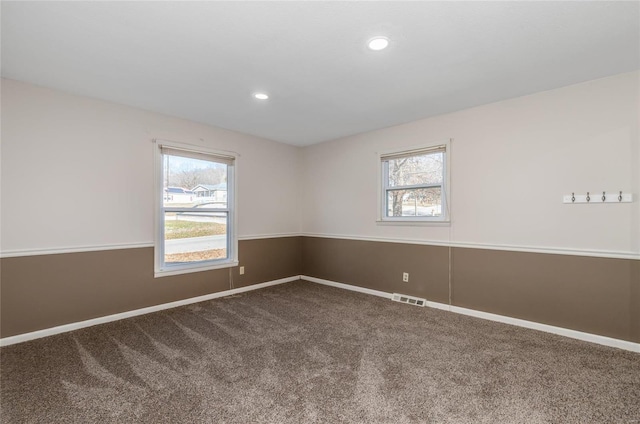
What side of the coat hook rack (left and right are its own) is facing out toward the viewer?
front

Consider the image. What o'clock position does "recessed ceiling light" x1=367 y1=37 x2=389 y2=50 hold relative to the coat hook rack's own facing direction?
The recessed ceiling light is roughly at 1 o'clock from the coat hook rack.

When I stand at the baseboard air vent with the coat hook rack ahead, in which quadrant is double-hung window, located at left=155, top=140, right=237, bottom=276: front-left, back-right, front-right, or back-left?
back-right

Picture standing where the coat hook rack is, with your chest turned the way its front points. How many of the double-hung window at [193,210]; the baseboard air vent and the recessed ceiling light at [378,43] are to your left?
0

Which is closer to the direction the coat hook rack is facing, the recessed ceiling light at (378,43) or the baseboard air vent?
the recessed ceiling light

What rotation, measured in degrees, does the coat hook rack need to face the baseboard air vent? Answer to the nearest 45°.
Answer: approximately 90° to its right

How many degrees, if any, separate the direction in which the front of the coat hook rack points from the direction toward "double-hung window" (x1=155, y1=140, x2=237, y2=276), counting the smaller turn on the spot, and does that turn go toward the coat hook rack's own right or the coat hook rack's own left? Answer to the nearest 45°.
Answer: approximately 45° to the coat hook rack's own right

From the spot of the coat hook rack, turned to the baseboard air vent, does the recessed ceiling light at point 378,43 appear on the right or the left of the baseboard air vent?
left

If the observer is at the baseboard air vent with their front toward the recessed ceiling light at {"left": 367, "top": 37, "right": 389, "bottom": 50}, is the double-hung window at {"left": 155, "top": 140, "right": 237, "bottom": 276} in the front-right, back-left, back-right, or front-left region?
front-right

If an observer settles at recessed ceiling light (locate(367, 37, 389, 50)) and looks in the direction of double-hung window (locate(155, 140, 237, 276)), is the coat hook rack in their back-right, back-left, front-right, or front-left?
back-right
